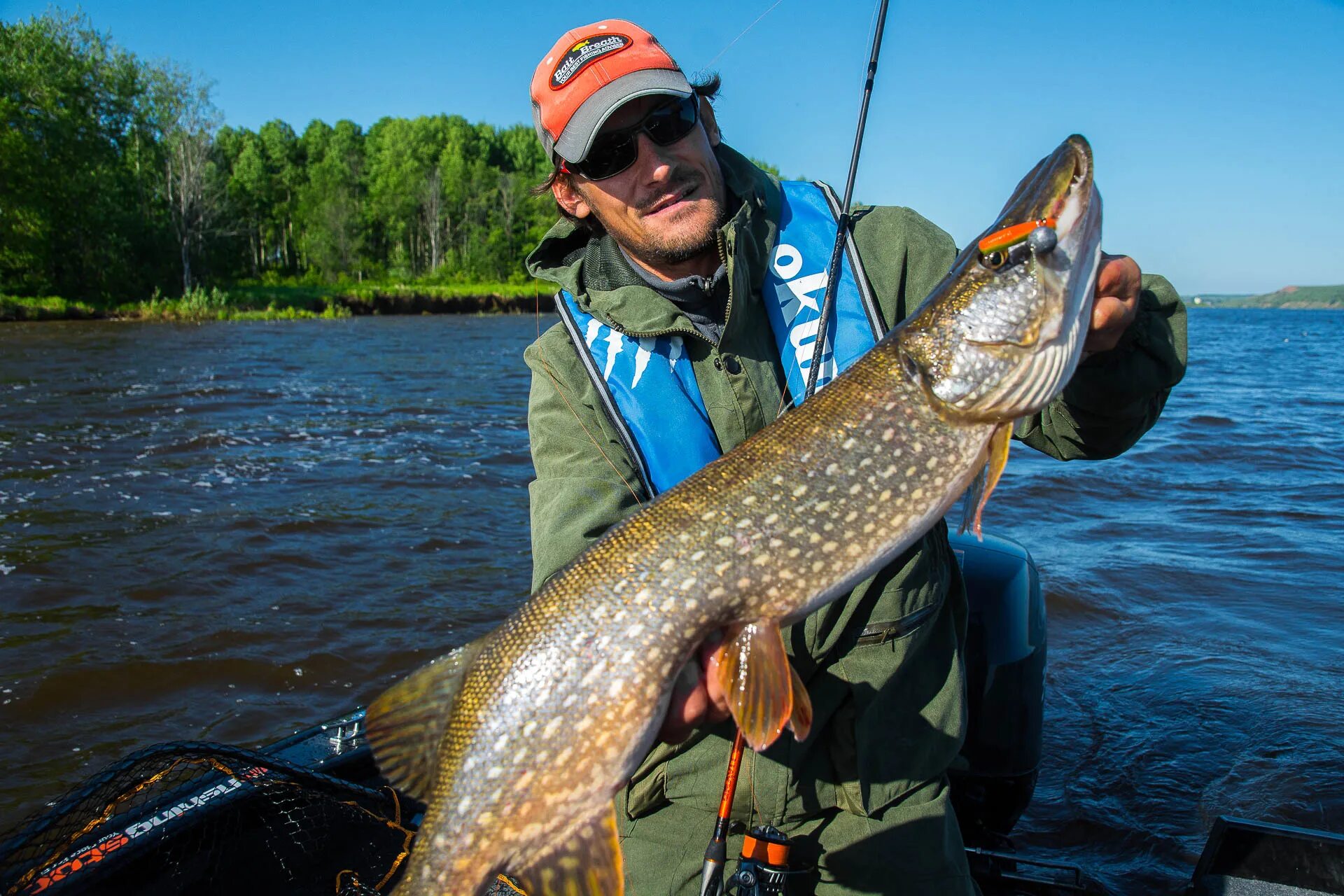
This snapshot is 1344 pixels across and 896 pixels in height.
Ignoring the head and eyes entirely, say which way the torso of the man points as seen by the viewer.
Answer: toward the camera

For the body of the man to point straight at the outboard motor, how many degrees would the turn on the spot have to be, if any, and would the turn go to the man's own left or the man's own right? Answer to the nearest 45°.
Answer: approximately 135° to the man's own left

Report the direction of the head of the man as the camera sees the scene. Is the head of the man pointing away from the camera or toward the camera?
toward the camera
